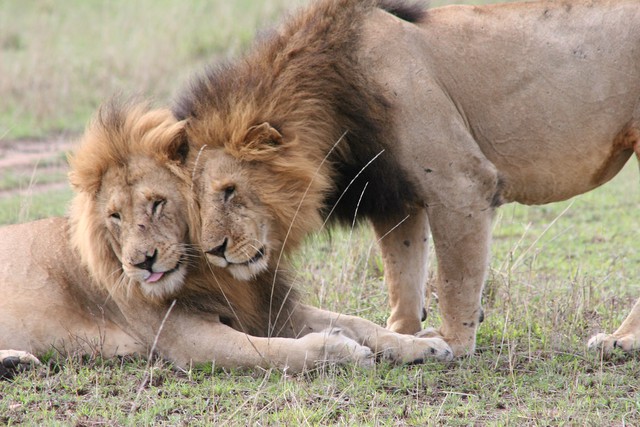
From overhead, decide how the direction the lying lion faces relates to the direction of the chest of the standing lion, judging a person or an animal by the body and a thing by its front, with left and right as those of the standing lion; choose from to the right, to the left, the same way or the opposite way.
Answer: the opposite way

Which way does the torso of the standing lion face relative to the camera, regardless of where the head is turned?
to the viewer's left

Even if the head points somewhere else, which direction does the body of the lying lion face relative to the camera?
to the viewer's right

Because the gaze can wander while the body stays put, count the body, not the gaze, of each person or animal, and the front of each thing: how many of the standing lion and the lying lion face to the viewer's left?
1

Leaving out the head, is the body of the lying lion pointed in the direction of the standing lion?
yes

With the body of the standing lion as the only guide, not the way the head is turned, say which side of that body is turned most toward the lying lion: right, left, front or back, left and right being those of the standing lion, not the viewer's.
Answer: front
